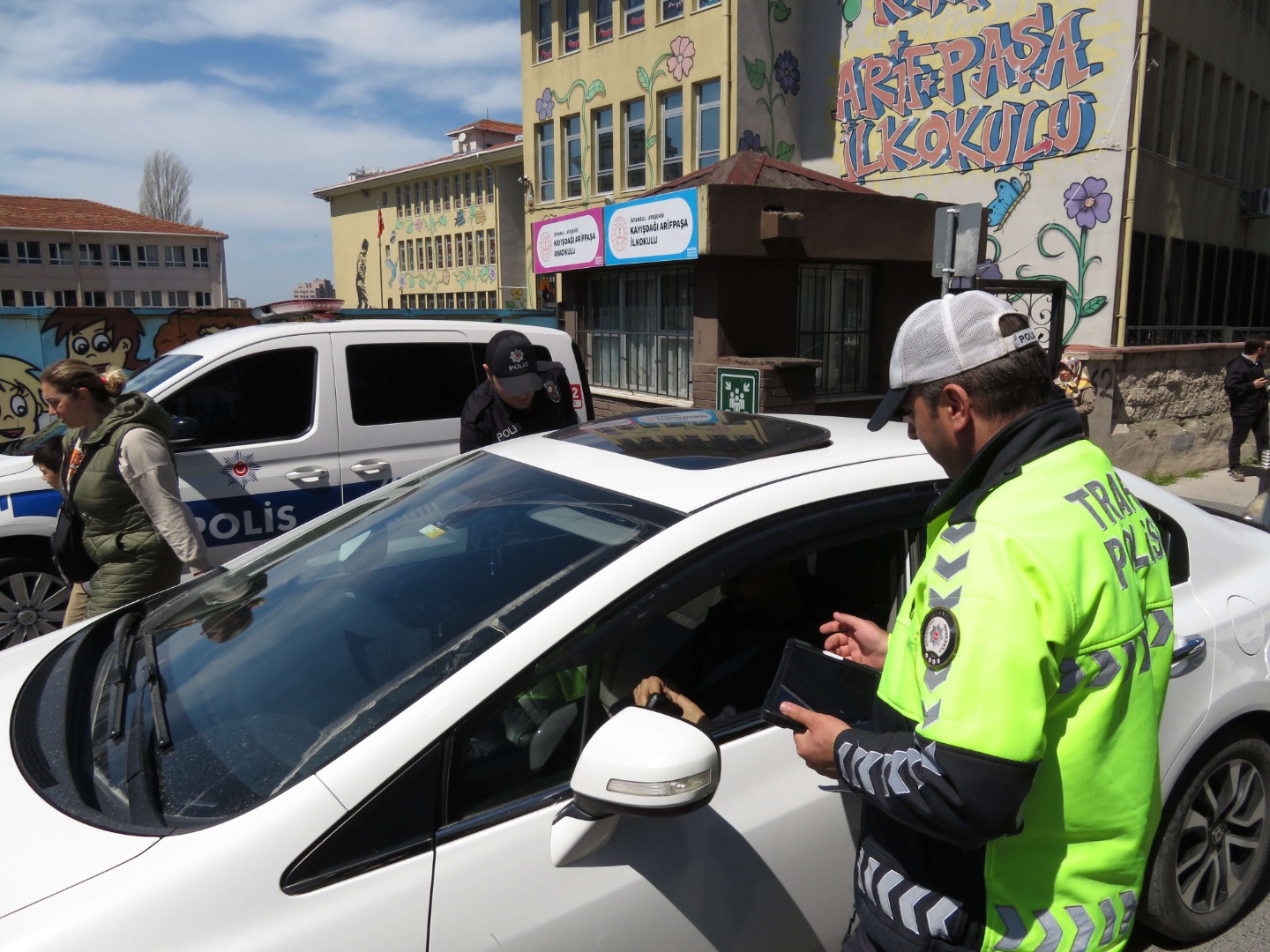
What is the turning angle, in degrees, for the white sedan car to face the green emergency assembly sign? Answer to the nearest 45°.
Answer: approximately 135° to its right

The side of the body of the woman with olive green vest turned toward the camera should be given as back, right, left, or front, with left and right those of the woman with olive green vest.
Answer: left

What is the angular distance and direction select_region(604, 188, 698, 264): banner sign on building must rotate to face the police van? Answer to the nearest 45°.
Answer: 0° — it already faces it

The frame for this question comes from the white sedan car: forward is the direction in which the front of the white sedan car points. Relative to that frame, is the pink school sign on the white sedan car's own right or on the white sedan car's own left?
on the white sedan car's own right

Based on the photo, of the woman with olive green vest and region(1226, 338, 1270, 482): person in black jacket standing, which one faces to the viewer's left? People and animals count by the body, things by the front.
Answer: the woman with olive green vest

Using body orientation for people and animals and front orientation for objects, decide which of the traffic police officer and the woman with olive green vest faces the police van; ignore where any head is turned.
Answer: the traffic police officer

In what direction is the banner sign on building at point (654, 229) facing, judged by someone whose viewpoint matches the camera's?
facing the viewer and to the left of the viewer

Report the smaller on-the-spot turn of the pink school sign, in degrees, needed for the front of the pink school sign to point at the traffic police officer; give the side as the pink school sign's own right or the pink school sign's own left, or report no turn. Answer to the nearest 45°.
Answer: approximately 45° to the pink school sign's own left

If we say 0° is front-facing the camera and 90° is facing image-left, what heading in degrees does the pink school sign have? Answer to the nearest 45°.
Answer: approximately 45°
